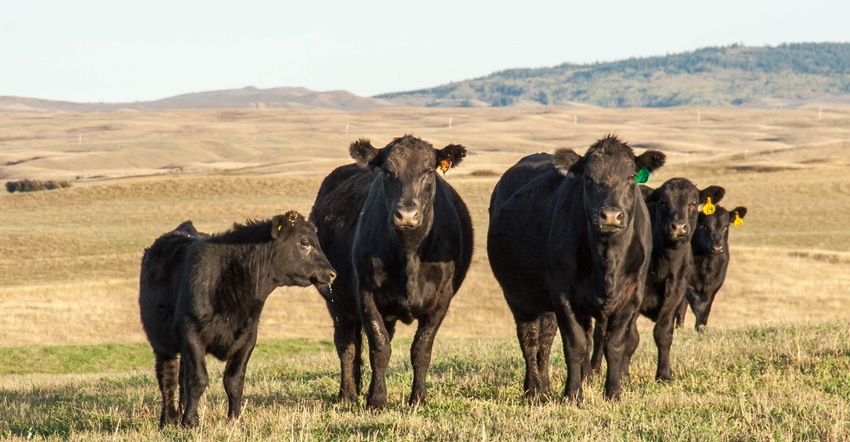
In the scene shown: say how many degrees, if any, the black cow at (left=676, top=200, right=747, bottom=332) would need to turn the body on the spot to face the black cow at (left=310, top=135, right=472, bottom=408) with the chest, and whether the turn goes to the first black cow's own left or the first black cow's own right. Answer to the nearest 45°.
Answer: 0° — it already faces it

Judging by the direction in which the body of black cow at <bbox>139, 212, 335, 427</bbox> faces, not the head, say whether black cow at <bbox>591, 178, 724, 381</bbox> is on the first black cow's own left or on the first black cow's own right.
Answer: on the first black cow's own left

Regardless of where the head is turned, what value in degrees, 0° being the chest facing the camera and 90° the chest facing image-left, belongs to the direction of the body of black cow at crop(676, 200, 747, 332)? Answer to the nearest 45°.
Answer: approximately 0°

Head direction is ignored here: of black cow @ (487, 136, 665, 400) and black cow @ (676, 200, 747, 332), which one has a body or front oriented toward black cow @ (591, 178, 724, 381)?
black cow @ (676, 200, 747, 332)

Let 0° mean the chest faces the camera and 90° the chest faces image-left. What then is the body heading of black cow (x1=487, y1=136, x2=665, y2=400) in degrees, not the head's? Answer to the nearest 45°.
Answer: approximately 315°

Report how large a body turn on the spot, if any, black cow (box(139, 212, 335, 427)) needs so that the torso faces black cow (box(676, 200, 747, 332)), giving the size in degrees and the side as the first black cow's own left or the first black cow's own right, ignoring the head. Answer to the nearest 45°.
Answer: approximately 90° to the first black cow's own left

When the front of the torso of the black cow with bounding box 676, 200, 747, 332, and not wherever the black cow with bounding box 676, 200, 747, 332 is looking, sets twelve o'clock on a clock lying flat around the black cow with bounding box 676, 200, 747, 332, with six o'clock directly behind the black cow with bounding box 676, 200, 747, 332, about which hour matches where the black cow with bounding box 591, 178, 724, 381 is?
the black cow with bounding box 591, 178, 724, 381 is roughly at 12 o'clock from the black cow with bounding box 676, 200, 747, 332.

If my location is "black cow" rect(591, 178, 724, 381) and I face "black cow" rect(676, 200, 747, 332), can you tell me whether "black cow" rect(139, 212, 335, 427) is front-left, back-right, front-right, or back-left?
back-left

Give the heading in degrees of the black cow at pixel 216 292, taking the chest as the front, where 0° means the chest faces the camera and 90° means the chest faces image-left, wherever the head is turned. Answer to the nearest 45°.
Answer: approximately 315°

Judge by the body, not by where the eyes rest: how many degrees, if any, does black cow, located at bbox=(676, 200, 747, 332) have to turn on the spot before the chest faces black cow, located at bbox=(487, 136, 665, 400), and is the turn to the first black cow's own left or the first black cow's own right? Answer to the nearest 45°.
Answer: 0° — it already faces it

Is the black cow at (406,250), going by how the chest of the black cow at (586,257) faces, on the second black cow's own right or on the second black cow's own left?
on the second black cow's own right
